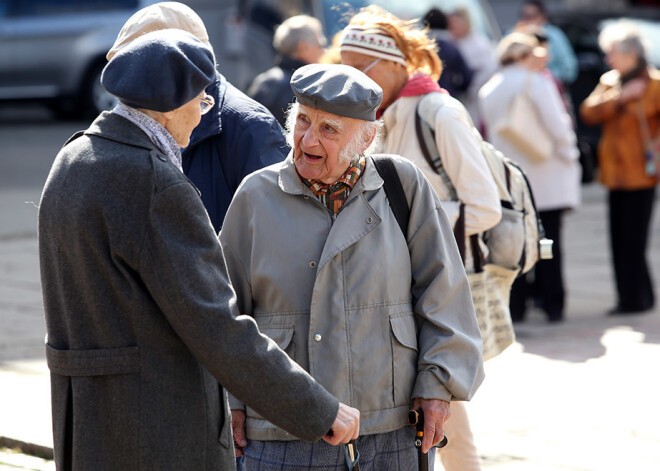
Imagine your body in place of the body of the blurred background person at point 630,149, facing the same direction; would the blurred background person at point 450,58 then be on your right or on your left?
on your right

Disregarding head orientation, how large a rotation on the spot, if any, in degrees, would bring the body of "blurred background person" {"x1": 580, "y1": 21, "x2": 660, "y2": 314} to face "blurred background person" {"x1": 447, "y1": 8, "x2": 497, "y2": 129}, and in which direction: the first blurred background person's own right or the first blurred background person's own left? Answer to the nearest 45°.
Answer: approximately 90° to the first blurred background person's own right

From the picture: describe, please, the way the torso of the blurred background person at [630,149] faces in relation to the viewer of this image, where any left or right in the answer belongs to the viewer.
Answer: facing the viewer and to the left of the viewer

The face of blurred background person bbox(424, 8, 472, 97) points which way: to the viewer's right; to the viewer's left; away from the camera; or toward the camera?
away from the camera

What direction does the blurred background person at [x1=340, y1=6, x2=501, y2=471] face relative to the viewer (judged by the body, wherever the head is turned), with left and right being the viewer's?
facing to the left of the viewer

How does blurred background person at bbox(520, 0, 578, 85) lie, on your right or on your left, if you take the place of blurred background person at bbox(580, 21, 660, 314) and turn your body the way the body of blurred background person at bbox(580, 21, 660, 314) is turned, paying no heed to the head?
on your right

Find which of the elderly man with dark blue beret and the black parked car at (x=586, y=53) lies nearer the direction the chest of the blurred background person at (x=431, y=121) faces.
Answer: the elderly man with dark blue beret

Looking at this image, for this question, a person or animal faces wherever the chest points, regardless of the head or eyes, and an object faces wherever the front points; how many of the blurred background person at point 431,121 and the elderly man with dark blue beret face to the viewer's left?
1

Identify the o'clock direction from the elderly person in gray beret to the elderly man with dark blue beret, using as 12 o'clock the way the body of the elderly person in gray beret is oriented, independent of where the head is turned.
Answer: The elderly man with dark blue beret is roughly at 2 o'clock from the elderly person in gray beret.

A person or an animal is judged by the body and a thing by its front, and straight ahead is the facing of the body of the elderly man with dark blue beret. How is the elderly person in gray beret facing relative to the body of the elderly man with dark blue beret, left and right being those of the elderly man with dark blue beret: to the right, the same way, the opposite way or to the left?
the opposite way
